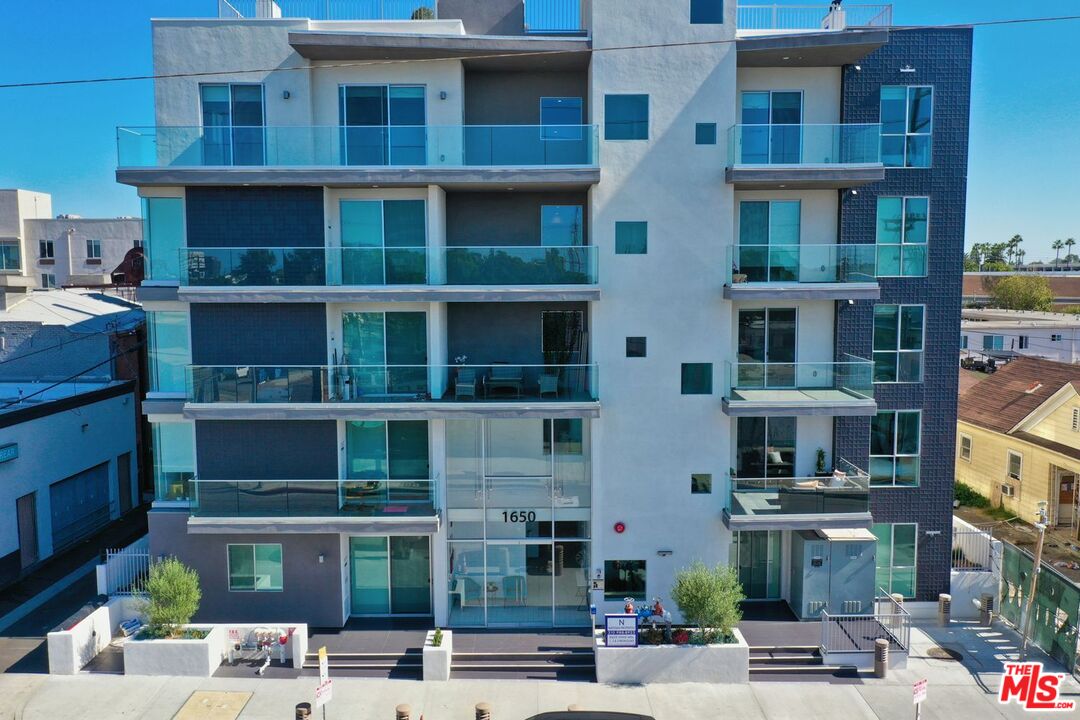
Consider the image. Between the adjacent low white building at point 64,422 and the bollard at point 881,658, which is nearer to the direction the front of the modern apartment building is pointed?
the bollard

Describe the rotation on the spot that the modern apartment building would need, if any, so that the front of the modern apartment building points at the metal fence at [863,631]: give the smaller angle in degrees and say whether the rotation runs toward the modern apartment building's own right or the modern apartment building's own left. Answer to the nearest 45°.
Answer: approximately 90° to the modern apartment building's own left

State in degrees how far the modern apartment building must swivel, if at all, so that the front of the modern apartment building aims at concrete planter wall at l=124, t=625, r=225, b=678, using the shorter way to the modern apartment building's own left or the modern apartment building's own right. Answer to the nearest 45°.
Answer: approximately 90° to the modern apartment building's own right

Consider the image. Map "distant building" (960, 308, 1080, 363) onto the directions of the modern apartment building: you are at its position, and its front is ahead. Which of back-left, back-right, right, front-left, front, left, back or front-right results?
back-left

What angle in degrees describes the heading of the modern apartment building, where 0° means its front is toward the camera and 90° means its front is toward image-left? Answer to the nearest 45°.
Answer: approximately 0°

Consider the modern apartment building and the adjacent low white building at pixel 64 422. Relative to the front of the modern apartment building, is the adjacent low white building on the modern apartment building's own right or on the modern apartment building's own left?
on the modern apartment building's own right

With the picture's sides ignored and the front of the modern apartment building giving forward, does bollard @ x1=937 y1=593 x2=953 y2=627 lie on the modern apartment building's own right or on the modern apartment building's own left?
on the modern apartment building's own left
